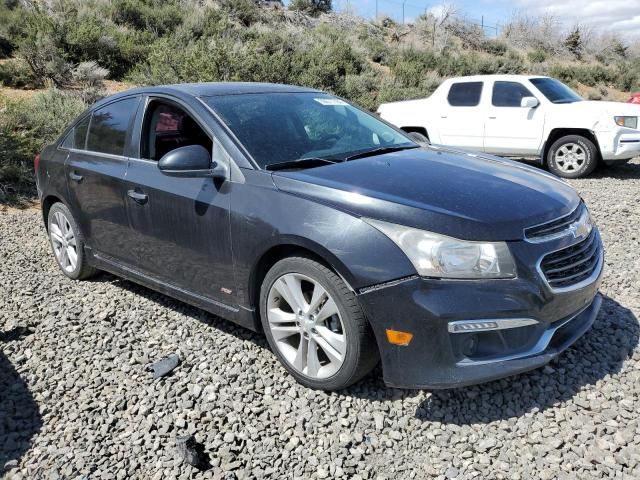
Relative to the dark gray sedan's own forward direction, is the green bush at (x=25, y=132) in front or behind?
behind

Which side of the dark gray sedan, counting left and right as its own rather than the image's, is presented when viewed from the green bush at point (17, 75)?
back

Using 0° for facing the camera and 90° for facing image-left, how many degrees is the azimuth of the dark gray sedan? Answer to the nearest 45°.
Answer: approximately 315°
